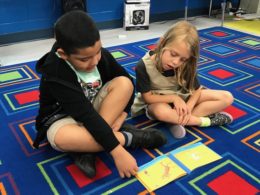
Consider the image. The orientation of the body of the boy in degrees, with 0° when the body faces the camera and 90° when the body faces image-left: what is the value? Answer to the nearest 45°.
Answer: approximately 315°

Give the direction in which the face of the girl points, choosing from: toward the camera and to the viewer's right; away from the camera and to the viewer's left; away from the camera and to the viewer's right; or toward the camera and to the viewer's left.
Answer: toward the camera and to the viewer's left

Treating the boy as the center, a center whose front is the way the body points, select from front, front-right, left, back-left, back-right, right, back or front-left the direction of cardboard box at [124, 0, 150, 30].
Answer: back-left

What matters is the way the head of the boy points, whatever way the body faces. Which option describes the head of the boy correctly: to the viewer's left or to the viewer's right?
to the viewer's right
